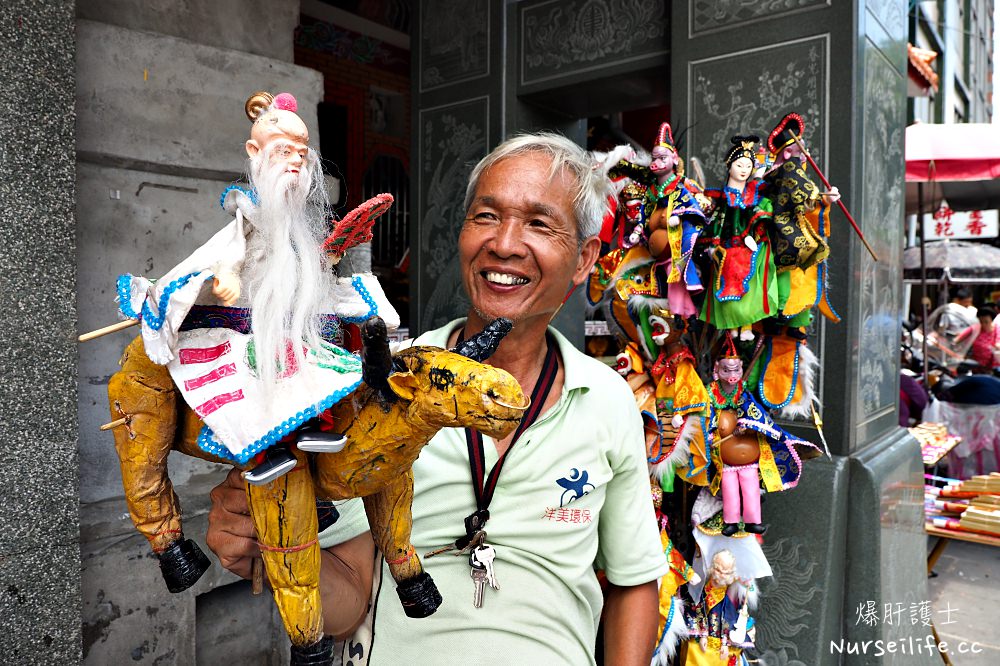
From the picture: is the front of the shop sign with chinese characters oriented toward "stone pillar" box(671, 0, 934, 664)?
yes

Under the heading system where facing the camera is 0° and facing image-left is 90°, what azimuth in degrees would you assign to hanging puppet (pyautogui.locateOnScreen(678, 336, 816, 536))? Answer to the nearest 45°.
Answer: approximately 0°

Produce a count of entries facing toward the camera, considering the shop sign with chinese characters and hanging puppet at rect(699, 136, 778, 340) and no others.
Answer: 2

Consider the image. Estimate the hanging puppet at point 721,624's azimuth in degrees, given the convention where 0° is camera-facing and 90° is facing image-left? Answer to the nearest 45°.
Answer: approximately 0°
